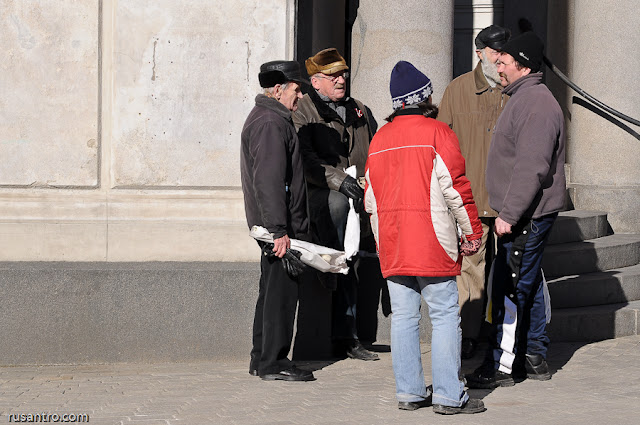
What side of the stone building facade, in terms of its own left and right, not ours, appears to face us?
front

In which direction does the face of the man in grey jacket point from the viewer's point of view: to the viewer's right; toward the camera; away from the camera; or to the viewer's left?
to the viewer's left

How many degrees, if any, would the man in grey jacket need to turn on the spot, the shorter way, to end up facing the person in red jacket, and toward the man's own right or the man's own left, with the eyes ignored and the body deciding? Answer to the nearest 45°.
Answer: approximately 45° to the man's own left

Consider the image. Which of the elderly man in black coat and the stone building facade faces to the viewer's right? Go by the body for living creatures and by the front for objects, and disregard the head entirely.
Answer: the elderly man in black coat

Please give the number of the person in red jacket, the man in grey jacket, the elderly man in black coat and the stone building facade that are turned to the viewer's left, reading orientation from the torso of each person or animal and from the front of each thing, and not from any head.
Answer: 1

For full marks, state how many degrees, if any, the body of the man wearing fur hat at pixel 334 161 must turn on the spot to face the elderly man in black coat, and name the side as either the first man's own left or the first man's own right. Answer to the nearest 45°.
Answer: approximately 90° to the first man's own right

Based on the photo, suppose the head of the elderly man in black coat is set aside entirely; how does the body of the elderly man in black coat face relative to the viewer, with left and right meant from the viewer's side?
facing to the right of the viewer

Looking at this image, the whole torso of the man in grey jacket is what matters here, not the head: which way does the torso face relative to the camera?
to the viewer's left

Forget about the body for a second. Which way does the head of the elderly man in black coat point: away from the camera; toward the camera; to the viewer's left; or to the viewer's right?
to the viewer's right

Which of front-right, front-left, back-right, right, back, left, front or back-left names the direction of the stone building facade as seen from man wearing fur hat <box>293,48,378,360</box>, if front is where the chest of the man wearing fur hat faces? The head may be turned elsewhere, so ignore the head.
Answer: back-right

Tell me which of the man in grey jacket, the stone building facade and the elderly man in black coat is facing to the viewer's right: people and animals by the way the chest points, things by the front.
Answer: the elderly man in black coat

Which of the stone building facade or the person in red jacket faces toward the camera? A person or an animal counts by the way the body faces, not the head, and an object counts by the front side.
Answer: the stone building facade
